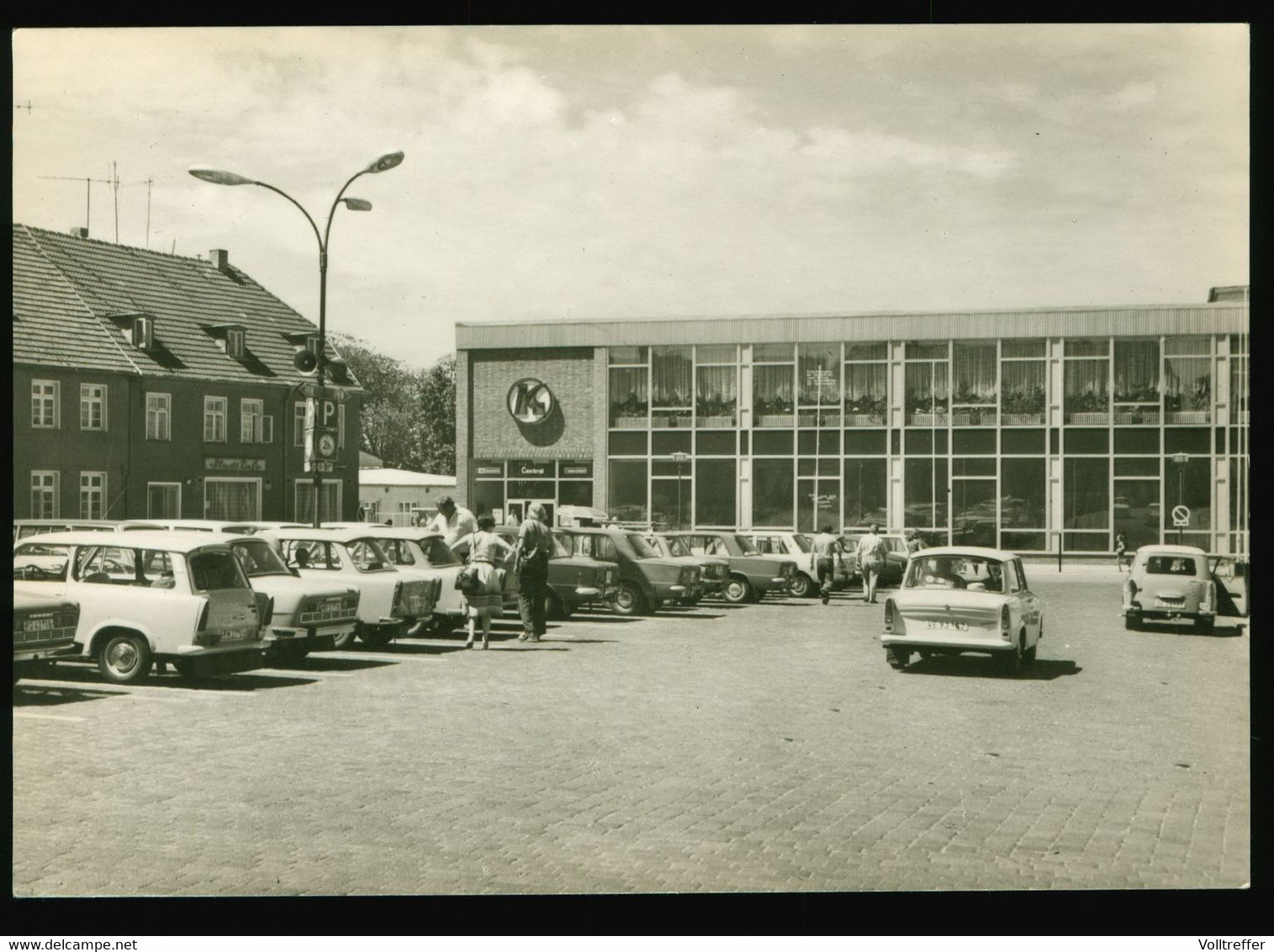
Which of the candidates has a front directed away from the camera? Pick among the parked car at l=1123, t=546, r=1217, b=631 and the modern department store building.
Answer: the parked car

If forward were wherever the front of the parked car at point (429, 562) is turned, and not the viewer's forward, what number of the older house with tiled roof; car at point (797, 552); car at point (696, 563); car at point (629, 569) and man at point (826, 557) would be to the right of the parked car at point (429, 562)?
4

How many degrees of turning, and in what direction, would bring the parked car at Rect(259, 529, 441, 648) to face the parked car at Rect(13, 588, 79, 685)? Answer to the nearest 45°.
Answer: approximately 90° to its left

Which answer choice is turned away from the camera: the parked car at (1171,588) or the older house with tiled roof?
the parked car

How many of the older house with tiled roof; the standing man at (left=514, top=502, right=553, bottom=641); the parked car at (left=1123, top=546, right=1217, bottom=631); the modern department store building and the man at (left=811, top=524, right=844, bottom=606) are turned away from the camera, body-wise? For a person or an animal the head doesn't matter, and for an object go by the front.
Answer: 3

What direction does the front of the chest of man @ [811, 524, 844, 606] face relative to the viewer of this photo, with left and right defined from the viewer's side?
facing away from the viewer

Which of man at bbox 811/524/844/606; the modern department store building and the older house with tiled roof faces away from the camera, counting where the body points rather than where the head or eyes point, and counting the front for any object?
the man

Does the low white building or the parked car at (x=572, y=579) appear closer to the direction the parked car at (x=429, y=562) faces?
the low white building

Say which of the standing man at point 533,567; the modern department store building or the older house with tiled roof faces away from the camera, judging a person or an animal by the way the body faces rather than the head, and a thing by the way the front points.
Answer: the standing man

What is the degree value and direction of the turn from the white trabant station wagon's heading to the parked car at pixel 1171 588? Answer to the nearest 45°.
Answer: approximately 135° to its right

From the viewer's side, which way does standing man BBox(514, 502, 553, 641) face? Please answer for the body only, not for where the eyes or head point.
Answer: away from the camera

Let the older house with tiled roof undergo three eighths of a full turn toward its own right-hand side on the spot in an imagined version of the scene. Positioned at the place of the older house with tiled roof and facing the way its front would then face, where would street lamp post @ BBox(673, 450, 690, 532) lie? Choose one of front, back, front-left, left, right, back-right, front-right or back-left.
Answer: back-right

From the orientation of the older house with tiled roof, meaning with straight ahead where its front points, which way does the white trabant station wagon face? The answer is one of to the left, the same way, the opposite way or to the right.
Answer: the opposite way

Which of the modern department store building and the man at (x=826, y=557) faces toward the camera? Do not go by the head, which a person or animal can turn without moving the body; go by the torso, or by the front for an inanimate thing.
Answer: the modern department store building
